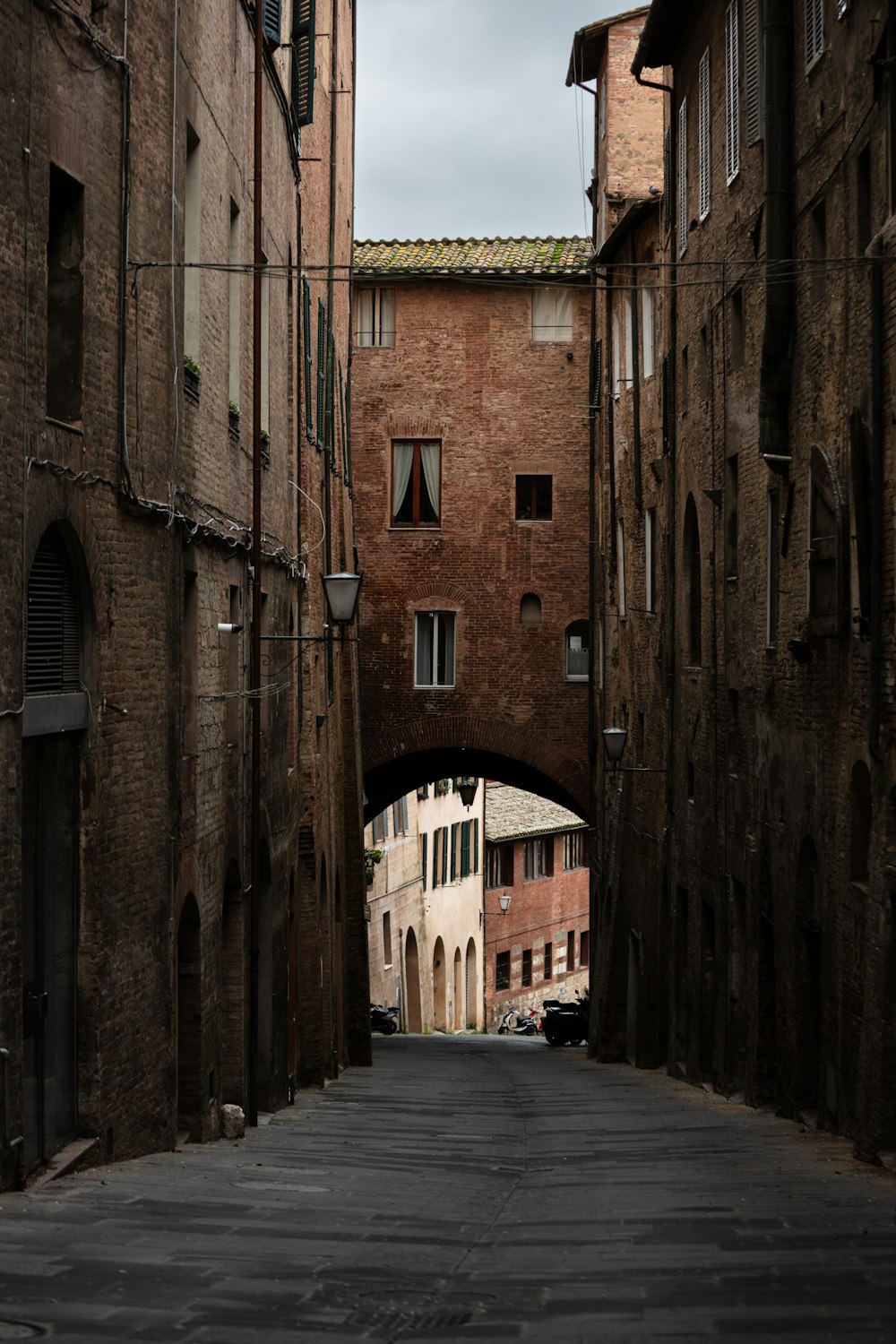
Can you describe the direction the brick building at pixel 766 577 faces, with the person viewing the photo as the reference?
facing to the left of the viewer

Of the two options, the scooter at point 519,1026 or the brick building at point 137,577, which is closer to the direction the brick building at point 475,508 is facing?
the brick building

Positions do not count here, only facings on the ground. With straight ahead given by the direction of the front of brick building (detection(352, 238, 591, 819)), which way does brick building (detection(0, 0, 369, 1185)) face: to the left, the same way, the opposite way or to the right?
to the left

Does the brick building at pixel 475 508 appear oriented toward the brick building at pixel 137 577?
yes

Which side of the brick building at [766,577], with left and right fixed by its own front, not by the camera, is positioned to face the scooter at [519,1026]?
right

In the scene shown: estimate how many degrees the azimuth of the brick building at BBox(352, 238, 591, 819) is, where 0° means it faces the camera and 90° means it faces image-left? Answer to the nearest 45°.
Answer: approximately 0°

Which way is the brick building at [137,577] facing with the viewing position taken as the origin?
facing to the right of the viewer

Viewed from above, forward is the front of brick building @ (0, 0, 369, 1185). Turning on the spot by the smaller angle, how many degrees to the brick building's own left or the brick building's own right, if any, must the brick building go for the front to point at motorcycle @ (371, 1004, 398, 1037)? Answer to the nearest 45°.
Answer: approximately 90° to the brick building's own left

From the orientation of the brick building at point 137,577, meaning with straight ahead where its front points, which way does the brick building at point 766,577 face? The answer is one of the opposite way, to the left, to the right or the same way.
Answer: the opposite way

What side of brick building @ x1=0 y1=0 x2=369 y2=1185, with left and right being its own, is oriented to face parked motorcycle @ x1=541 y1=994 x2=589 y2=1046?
left

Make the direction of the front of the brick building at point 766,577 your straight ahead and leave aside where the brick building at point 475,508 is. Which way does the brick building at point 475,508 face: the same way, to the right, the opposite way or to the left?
to the left

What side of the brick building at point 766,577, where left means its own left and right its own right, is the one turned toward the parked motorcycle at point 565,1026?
right
